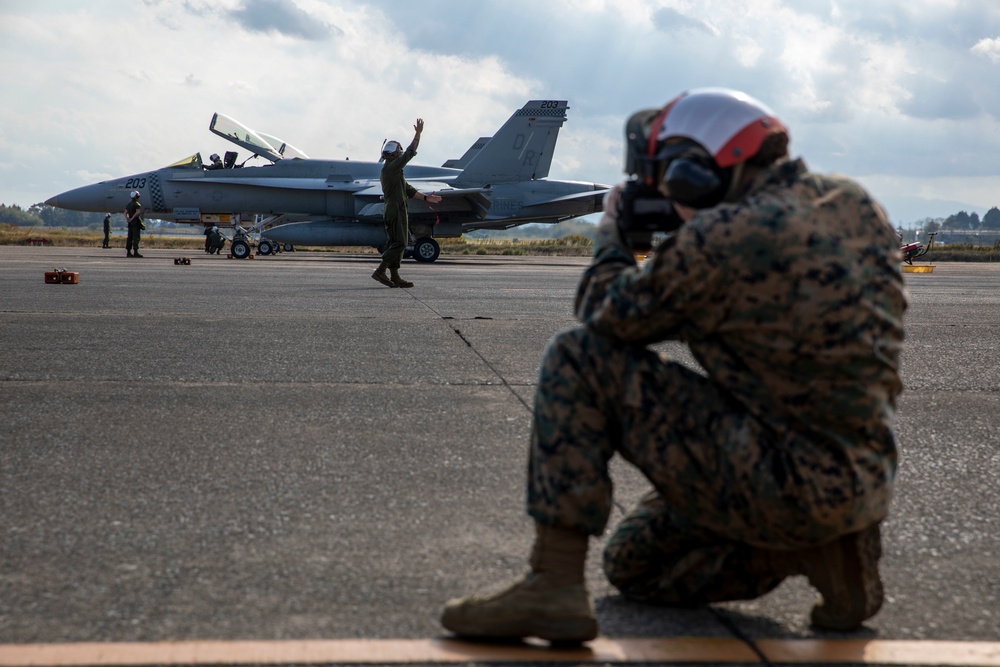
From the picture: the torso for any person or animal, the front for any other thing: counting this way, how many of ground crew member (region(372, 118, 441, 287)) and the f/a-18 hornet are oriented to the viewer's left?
1

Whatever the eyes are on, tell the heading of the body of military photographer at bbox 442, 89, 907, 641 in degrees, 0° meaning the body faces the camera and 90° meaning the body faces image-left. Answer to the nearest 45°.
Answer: approximately 135°

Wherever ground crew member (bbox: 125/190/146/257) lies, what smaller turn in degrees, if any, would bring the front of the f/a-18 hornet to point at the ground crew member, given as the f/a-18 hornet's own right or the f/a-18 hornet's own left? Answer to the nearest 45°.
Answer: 0° — it already faces them

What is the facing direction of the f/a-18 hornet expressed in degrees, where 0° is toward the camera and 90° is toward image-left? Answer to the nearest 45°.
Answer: approximately 90°

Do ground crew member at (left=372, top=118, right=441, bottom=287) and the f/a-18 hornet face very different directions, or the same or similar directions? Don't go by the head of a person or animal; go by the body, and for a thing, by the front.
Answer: very different directions

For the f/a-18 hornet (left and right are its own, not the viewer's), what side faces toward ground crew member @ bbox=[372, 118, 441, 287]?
left

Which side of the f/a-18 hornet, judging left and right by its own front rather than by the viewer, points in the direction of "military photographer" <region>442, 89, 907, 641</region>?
left

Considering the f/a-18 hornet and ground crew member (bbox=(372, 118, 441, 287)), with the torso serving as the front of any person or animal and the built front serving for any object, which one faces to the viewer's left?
the f/a-18 hornet

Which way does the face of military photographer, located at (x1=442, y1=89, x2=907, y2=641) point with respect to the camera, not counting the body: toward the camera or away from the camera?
away from the camera
